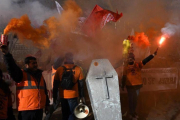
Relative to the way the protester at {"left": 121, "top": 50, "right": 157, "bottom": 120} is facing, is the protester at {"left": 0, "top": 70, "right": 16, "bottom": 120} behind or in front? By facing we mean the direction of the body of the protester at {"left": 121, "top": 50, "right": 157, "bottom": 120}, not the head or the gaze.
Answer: in front

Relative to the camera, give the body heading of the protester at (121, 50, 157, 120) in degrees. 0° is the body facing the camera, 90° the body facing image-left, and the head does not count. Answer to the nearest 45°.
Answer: approximately 0°

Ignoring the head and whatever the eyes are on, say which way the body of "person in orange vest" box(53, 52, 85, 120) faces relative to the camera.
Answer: away from the camera

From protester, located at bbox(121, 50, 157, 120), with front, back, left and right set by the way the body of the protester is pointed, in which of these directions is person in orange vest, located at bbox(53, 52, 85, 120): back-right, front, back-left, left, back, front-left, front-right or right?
front-right

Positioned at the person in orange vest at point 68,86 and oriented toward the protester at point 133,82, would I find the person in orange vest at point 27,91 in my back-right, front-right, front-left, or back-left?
back-right

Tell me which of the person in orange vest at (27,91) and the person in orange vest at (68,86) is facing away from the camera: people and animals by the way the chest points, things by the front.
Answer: the person in orange vest at (68,86)

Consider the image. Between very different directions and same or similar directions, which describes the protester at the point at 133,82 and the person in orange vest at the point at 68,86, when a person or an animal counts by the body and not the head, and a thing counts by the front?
very different directions

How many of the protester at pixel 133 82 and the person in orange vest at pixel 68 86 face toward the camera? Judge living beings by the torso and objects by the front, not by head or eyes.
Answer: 1
